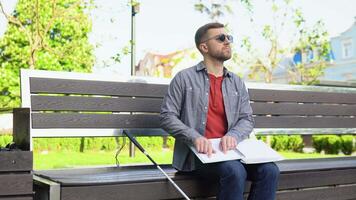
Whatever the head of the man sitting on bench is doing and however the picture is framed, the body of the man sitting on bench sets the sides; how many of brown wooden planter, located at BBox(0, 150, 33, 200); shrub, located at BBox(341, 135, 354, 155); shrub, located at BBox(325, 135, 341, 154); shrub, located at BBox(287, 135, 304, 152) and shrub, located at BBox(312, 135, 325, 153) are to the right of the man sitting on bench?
1

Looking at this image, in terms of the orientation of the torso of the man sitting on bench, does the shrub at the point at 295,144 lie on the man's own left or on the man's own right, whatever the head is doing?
on the man's own left

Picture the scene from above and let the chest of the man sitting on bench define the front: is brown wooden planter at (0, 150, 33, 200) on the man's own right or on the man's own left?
on the man's own right

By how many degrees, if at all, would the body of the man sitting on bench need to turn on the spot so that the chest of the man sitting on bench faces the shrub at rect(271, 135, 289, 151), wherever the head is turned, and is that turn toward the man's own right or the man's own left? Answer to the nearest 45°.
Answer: approximately 135° to the man's own left

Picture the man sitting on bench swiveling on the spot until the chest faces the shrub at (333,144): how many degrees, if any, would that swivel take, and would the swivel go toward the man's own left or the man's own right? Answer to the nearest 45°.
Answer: approximately 135° to the man's own left

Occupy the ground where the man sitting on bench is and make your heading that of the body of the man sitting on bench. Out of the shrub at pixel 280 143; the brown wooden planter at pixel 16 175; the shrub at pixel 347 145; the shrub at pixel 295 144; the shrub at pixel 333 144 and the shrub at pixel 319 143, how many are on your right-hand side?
1

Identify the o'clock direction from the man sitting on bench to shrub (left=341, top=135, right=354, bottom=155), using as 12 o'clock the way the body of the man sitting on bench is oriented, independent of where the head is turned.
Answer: The shrub is roughly at 8 o'clock from the man sitting on bench.

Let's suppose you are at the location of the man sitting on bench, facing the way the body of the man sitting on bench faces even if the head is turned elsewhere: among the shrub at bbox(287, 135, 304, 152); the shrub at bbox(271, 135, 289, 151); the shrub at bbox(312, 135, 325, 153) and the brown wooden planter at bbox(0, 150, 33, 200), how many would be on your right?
1

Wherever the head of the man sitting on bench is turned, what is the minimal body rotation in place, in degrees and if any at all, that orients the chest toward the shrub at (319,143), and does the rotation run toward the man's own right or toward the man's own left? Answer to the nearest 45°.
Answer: approximately 135° to the man's own left
